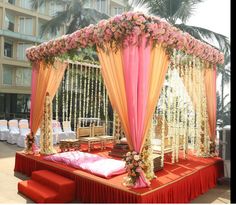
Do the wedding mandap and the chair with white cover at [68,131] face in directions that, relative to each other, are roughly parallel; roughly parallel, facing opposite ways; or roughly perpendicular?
roughly perpendicular

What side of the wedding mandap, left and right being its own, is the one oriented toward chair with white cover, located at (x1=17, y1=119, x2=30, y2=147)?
right

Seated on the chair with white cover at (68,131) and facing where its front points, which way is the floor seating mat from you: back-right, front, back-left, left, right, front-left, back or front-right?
front-right

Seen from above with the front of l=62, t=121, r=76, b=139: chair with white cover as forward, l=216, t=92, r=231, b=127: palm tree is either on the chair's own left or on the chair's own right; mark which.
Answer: on the chair's own left

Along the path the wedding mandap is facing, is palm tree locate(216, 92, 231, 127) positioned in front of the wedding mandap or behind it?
behind

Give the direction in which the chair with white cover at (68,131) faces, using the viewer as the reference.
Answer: facing the viewer and to the right of the viewer

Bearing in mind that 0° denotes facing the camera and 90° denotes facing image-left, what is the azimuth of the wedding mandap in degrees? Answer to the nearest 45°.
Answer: approximately 45°
